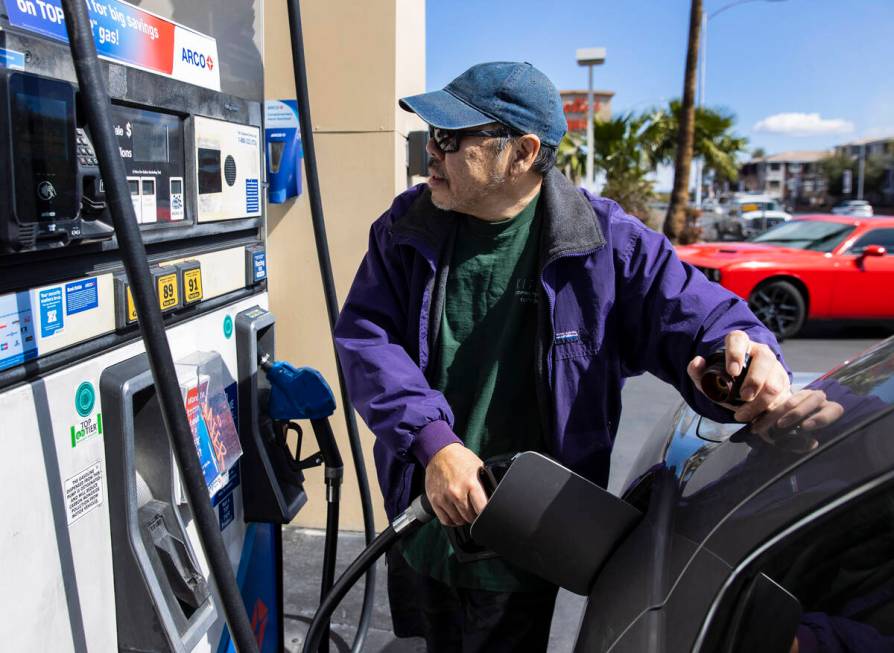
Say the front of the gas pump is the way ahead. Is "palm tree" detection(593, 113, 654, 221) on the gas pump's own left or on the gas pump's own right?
on the gas pump's own left

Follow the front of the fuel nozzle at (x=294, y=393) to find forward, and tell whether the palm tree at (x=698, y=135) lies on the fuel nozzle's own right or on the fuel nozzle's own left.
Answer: on the fuel nozzle's own right

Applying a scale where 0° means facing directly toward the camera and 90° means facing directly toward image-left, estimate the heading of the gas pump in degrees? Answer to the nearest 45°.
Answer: approximately 315°

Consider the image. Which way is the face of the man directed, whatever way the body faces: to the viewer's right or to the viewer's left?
to the viewer's left

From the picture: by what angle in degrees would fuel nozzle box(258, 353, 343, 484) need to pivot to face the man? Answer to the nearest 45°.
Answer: approximately 135° to its left

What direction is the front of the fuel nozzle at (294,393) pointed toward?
to the viewer's left

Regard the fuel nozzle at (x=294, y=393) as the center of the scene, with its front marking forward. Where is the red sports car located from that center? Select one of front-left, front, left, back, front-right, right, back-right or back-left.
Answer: back-right

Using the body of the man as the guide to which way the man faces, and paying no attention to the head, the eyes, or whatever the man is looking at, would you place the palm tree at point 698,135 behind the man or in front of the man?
behind

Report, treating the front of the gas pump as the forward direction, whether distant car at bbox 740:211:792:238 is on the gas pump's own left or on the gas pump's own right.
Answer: on the gas pump's own left
